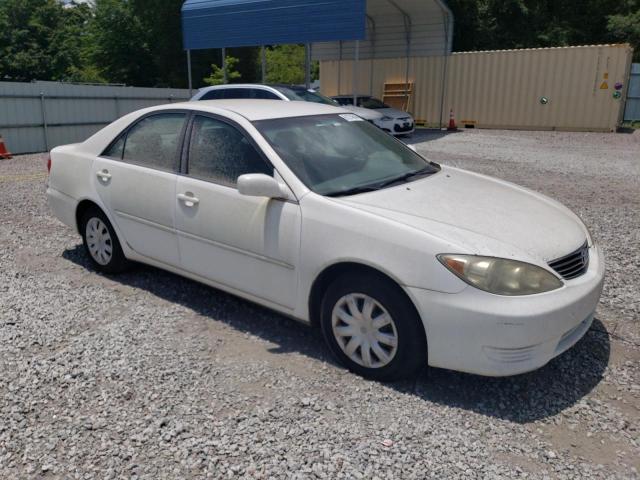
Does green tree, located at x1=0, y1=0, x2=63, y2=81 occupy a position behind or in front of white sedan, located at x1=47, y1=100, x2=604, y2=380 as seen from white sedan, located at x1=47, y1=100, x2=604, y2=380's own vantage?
behind

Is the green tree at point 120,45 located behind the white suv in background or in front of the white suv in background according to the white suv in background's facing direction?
behind

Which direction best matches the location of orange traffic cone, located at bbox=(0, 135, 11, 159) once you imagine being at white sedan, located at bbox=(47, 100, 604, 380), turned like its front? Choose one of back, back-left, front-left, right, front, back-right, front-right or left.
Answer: back

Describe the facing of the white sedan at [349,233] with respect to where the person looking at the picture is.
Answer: facing the viewer and to the right of the viewer

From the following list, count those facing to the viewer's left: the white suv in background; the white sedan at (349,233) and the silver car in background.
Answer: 0

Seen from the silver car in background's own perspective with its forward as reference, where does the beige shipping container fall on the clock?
The beige shipping container is roughly at 9 o'clock from the silver car in background.

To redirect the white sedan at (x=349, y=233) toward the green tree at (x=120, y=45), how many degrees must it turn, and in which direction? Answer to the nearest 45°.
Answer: approximately 135° to its left

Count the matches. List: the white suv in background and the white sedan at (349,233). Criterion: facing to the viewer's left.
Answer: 0

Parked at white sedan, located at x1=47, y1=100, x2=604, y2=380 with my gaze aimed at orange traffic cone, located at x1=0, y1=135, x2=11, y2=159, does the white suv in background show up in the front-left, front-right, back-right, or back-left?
front-right

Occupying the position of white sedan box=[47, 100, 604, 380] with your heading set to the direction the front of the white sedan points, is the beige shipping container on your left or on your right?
on your left

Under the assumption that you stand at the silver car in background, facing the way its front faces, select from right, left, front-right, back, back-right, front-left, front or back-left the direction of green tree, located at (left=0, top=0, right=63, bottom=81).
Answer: back

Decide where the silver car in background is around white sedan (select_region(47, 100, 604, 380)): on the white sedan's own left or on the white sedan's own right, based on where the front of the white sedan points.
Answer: on the white sedan's own left
